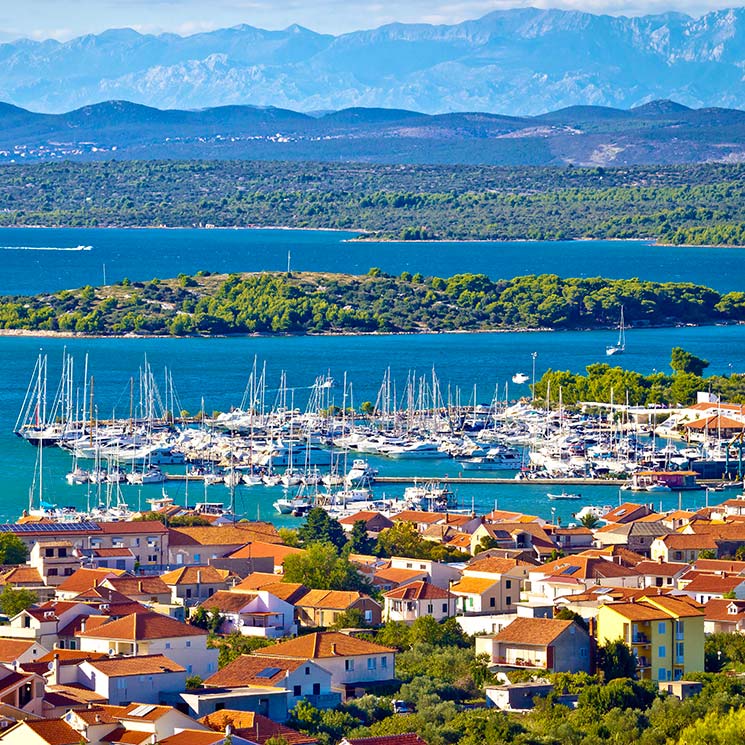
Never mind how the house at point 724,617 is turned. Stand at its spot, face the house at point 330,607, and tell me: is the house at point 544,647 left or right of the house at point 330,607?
left

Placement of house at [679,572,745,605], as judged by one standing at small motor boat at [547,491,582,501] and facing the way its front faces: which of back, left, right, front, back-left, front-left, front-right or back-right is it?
left

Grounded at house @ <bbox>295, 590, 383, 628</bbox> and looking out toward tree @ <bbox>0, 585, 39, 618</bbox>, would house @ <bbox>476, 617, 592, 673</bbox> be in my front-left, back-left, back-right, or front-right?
back-left

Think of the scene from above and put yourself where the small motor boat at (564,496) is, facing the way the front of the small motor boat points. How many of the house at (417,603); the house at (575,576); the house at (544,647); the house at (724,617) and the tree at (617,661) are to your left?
5

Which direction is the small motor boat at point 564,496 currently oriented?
to the viewer's left

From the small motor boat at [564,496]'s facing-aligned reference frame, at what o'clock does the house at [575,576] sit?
The house is roughly at 9 o'clock from the small motor boat.

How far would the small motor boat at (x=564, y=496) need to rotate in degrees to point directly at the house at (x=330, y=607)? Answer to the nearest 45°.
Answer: approximately 90° to its left
